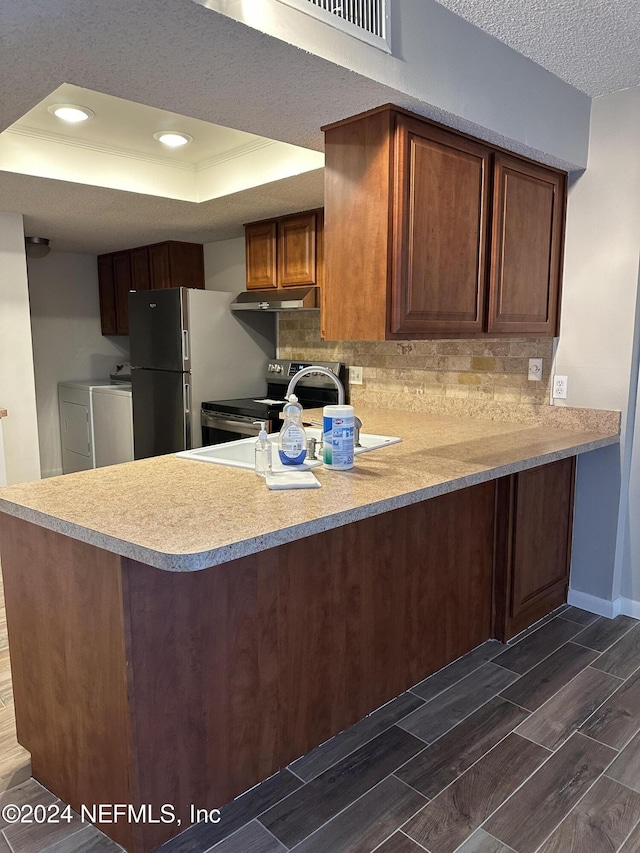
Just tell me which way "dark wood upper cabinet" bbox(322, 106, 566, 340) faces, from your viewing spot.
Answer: facing the viewer and to the right of the viewer

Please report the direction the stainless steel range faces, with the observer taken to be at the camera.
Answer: facing the viewer and to the left of the viewer

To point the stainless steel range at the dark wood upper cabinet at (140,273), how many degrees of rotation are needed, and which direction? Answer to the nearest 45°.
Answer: approximately 90° to its right

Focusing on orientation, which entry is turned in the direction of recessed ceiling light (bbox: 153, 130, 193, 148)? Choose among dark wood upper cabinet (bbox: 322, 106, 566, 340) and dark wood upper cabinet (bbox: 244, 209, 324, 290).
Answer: dark wood upper cabinet (bbox: 244, 209, 324, 290)

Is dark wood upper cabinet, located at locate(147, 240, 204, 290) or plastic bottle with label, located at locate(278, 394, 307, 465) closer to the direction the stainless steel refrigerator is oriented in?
the plastic bottle with label

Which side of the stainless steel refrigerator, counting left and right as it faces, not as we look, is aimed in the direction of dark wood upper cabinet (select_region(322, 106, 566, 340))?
left

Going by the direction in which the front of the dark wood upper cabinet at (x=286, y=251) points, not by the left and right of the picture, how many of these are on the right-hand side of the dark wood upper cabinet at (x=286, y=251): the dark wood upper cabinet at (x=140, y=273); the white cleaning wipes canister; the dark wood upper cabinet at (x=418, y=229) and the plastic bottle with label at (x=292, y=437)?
1

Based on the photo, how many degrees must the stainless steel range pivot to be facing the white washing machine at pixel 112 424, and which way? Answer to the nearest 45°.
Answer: approximately 90° to its right

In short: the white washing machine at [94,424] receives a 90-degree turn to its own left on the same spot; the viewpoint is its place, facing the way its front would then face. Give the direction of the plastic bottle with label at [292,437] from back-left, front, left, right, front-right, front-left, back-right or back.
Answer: front-right

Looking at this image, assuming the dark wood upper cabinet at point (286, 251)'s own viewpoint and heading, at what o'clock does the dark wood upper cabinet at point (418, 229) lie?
the dark wood upper cabinet at point (418, 229) is roughly at 10 o'clock from the dark wood upper cabinet at point (286, 251).

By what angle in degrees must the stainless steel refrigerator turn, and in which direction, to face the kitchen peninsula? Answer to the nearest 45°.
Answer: approximately 45° to its left
